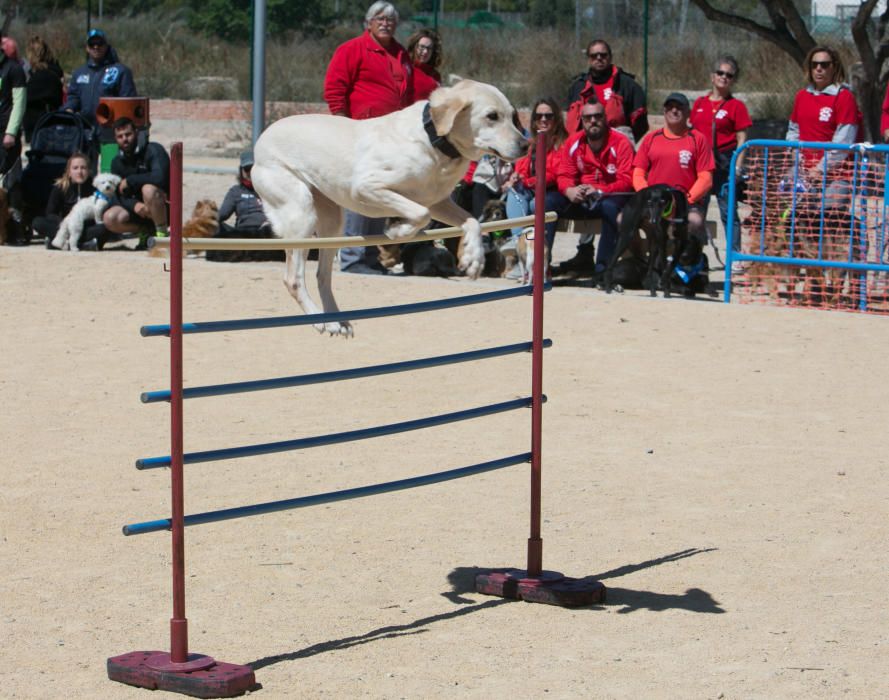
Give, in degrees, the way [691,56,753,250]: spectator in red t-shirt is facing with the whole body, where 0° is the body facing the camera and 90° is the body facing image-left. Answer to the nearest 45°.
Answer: approximately 0°

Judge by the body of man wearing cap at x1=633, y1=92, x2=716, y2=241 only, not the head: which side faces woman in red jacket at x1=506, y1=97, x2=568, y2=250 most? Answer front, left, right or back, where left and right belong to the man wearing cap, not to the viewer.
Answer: right

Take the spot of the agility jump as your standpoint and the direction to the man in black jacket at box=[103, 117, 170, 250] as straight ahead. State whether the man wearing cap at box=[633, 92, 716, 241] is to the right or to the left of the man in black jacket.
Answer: right

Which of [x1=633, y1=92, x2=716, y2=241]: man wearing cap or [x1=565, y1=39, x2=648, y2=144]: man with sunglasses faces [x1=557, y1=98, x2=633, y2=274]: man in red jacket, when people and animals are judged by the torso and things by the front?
the man with sunglasses

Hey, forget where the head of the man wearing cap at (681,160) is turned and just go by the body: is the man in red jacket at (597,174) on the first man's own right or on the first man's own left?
on the first man's own right
